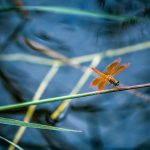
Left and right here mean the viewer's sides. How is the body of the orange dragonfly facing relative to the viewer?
facing the viewer and to the right of the viewer
